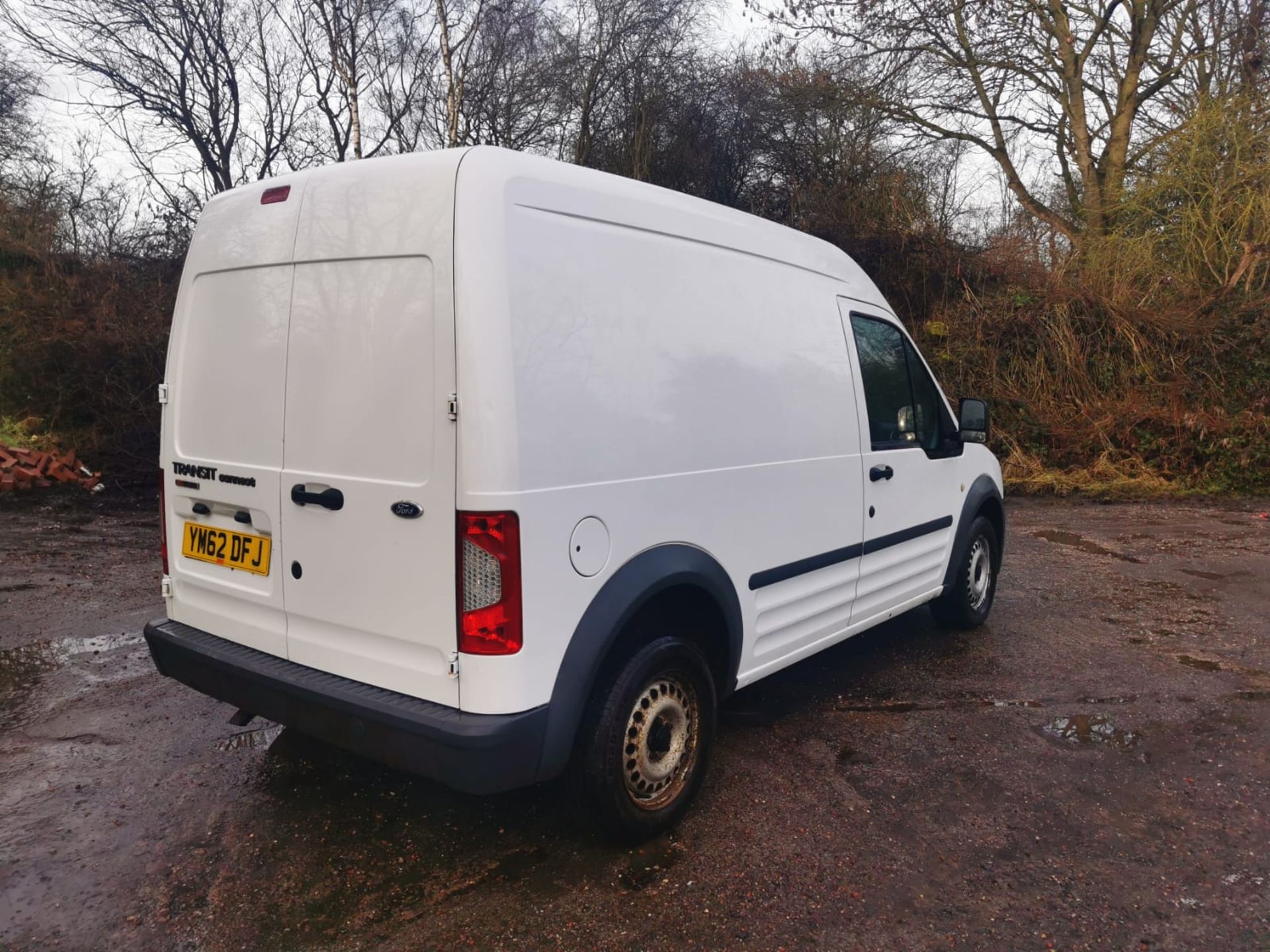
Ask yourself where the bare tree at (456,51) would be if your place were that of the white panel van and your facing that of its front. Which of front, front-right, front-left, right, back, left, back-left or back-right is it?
front-left

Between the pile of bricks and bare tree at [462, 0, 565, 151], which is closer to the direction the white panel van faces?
the bare tree

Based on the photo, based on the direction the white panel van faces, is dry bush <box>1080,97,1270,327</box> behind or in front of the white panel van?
in front

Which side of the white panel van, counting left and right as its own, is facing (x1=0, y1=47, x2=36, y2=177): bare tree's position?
left

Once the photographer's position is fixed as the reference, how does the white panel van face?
facing away from the viewer and to the right of the viewer

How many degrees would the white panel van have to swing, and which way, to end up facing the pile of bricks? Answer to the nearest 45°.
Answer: approximately 90° to its left

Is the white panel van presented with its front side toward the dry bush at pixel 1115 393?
yes

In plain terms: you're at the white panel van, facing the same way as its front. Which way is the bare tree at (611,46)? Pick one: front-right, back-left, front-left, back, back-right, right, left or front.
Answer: front-left

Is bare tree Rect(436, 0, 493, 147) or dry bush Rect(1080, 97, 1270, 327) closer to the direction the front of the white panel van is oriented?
the dry bush
